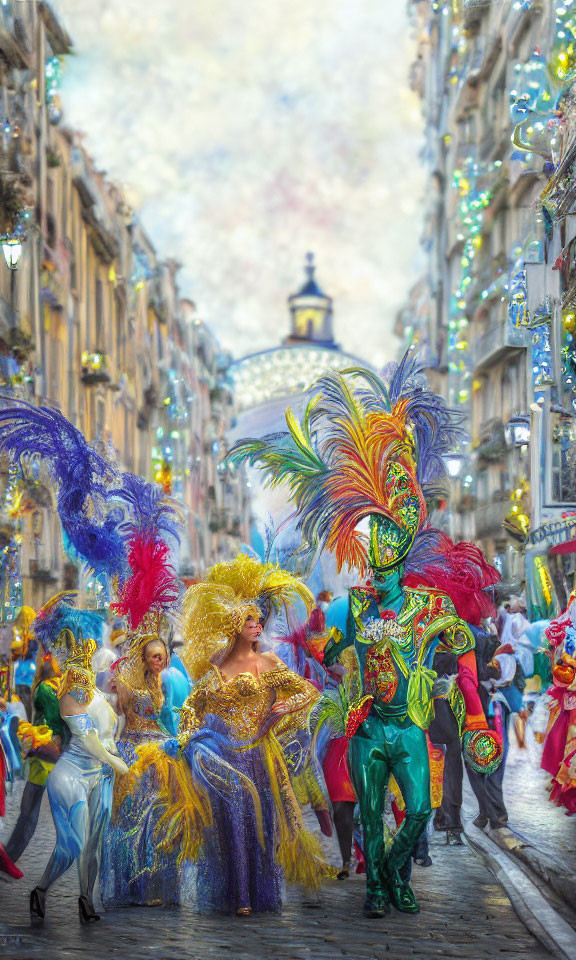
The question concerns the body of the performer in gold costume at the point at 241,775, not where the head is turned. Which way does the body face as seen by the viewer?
toward the camera

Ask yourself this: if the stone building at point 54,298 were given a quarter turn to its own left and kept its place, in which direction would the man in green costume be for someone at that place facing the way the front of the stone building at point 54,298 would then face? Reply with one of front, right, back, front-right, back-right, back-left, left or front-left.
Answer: back

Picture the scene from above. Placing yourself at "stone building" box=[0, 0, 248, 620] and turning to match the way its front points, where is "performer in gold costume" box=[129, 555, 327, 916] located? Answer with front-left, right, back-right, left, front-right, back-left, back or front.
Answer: right

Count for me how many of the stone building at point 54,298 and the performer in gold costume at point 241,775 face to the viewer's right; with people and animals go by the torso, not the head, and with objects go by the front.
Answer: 1

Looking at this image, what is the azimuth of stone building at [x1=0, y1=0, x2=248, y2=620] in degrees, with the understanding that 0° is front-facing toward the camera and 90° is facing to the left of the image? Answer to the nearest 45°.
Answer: approximately 270°

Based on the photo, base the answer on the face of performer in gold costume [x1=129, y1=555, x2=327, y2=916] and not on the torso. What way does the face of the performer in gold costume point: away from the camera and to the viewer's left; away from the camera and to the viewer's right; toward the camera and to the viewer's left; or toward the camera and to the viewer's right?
toward the camera and to the viewer's right

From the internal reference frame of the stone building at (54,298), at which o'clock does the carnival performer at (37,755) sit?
The carnival performer is roughly at 3 o'clock from the stone building.

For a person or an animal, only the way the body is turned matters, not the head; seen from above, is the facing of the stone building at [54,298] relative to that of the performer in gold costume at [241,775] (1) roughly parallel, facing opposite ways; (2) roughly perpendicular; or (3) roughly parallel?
roughly perpendicular

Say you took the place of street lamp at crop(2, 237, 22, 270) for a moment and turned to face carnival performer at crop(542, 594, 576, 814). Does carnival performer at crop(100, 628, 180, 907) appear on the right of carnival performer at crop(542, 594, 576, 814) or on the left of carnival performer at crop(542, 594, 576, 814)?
right
